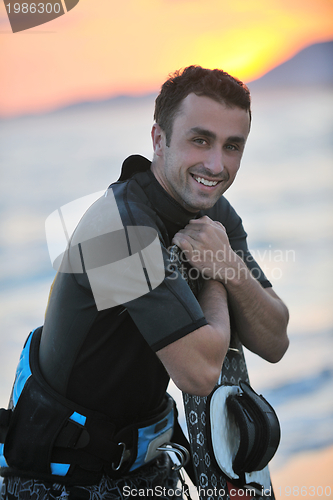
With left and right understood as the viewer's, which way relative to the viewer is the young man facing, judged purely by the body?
facing the viewer and to the right of the viewer
